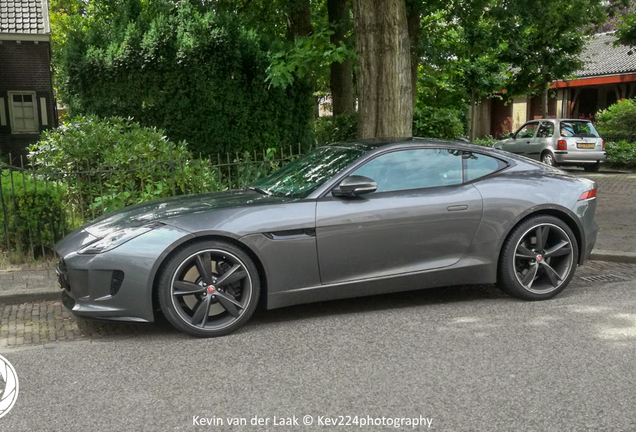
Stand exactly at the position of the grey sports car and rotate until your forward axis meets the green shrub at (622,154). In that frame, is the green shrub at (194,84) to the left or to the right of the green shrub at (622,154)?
left

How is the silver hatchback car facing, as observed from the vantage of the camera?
facing away from the viewer and to the left of the viewer

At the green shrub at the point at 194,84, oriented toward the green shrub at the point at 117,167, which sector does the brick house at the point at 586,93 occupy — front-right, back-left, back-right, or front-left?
back-left

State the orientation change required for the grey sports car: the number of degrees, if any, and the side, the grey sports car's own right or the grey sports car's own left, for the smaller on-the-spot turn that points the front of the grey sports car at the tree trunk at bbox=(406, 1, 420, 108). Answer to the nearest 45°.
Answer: approximately 90° to the grey sports car's own right

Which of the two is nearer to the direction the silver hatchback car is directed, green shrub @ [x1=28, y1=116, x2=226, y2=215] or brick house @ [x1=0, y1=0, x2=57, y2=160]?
the brick house

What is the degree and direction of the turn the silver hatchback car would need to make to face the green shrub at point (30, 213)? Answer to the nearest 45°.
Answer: approximately 135° to its left

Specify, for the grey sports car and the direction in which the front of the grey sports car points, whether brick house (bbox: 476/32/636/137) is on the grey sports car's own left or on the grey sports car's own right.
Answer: on the grey sports car's own right

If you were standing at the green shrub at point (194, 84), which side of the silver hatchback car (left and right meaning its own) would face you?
left

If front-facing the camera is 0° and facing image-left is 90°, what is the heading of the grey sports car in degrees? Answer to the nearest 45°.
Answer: approximately 90°
